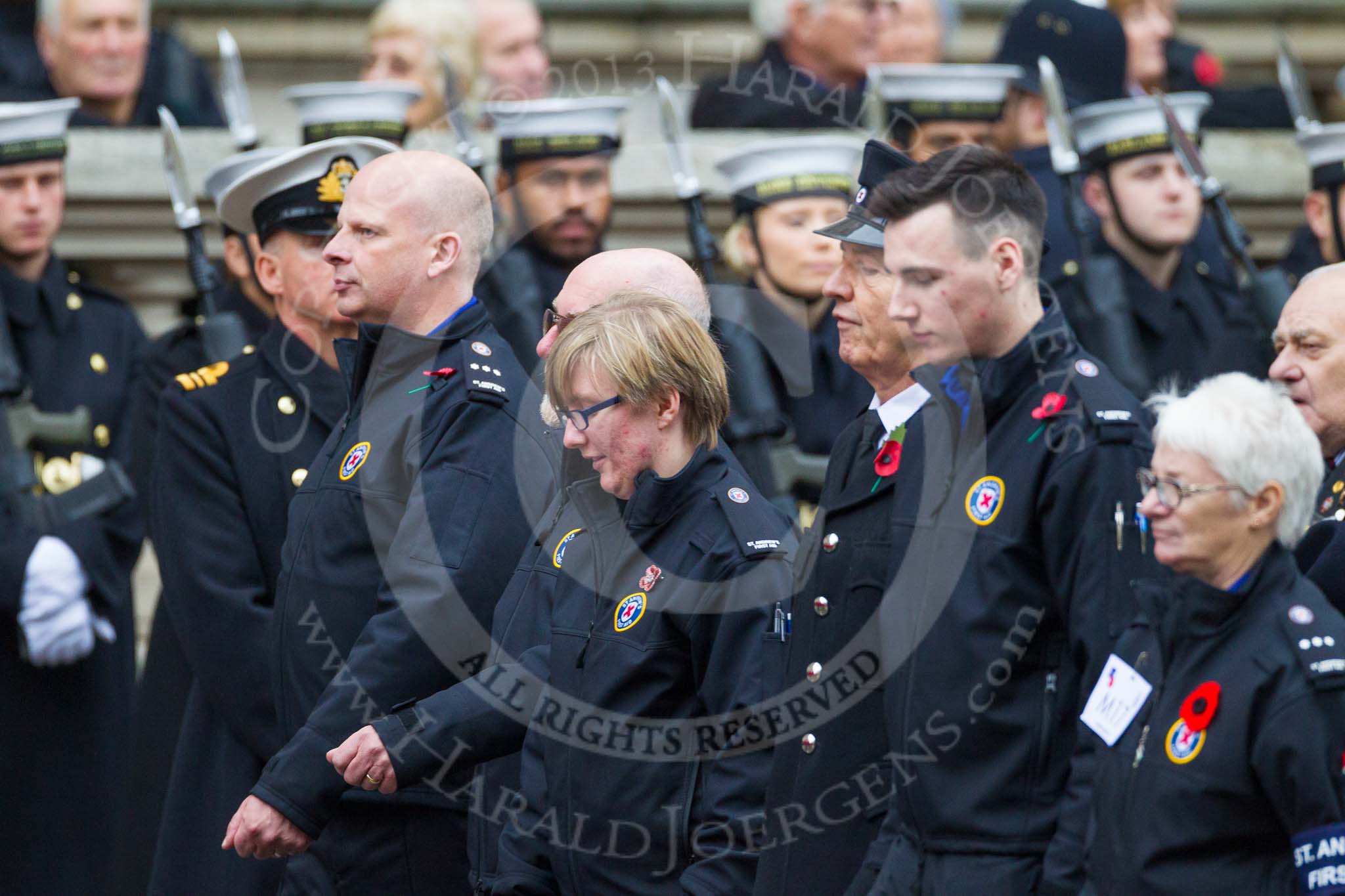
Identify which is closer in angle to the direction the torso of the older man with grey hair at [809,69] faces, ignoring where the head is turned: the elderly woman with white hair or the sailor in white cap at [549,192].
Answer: the elderly woman with white hair

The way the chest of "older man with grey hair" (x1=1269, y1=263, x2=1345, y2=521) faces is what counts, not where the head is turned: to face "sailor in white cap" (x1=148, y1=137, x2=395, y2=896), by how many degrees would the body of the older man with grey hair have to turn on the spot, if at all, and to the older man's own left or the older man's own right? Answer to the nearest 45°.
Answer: approximately 45° to the older man's own right

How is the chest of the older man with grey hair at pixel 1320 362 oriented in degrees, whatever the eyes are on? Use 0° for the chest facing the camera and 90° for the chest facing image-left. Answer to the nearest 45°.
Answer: approximately 45°

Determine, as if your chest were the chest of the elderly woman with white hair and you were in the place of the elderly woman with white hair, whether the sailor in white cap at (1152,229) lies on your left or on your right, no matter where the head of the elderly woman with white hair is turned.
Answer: on your right

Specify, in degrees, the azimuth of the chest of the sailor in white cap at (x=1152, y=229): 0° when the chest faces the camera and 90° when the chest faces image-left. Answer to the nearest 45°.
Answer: approximately 315°

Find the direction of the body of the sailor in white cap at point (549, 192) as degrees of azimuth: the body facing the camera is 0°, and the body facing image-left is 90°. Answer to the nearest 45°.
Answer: approximately 315°

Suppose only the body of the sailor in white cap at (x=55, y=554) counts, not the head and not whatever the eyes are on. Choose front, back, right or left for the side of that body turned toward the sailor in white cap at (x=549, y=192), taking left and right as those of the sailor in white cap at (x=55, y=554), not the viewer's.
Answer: left

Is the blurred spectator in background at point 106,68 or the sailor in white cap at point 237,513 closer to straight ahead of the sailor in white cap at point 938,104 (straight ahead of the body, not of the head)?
the sailor in white cap
